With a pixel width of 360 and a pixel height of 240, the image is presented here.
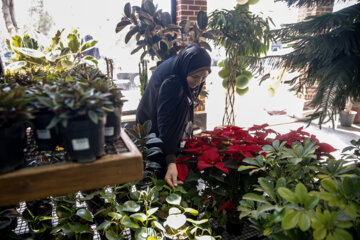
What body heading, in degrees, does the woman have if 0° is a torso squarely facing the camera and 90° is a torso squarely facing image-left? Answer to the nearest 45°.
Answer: approximately 315°

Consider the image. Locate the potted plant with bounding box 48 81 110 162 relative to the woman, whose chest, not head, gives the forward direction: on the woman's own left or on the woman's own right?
on the woman's own right

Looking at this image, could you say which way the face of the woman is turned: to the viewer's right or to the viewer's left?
to the viewer's right

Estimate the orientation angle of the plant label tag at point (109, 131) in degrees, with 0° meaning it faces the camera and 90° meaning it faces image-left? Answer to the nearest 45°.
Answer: approximately 0°
